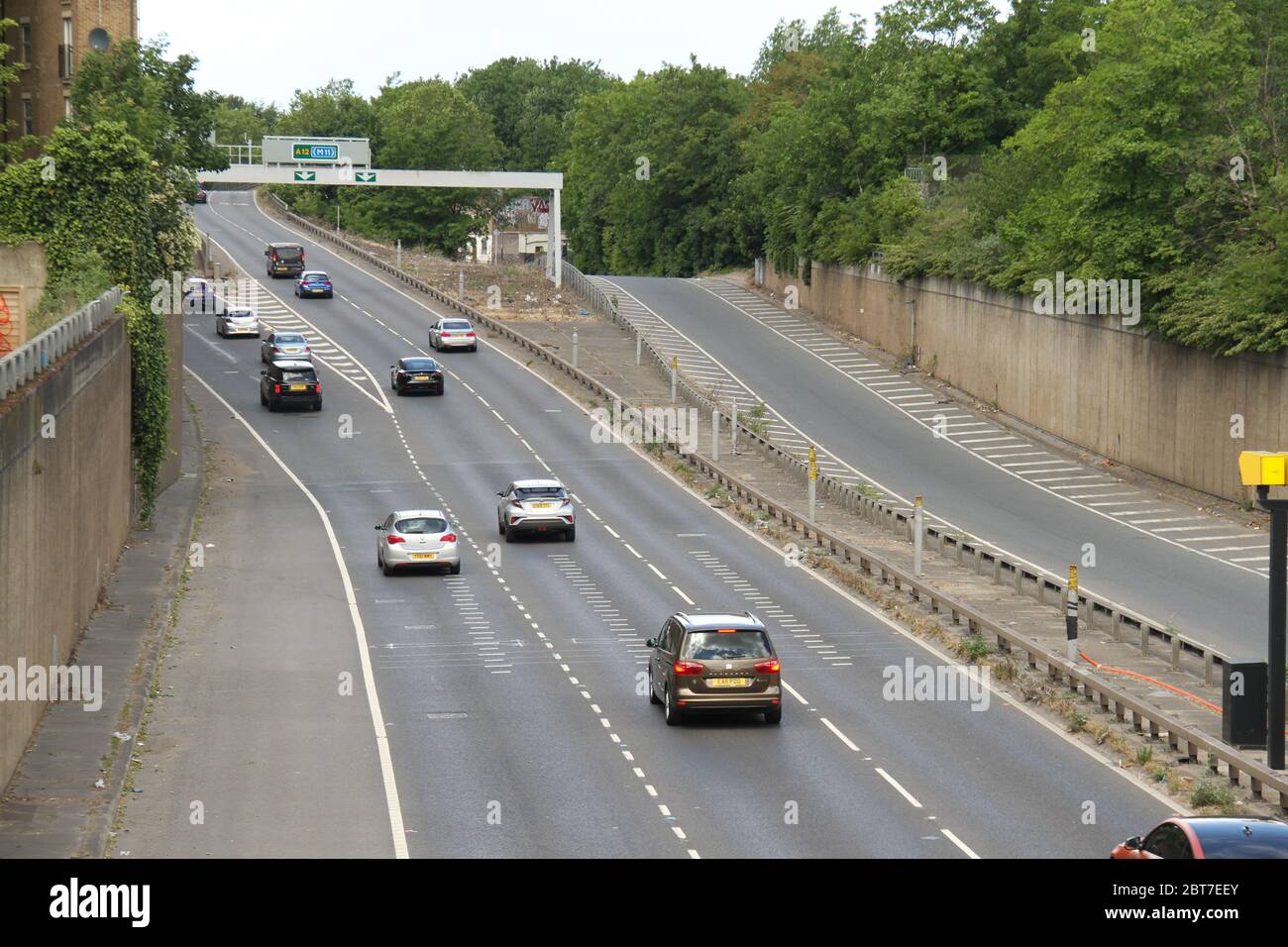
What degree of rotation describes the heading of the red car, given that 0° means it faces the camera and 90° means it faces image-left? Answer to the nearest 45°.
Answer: approximately 135°

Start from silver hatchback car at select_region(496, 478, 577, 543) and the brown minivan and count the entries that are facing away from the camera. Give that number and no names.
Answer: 2

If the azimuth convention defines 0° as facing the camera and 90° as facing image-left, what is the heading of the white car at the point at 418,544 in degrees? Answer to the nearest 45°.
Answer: approximately 180°

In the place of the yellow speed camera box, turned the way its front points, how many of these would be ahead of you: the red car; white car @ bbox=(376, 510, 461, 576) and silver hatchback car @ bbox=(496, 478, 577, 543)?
2

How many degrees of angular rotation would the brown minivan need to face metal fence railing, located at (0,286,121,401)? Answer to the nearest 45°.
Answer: approximately 90° to its left

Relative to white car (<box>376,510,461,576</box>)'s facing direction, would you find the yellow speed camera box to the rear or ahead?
to the rear

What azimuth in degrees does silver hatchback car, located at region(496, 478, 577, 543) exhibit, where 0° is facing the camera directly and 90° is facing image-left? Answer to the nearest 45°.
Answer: approximately 180°

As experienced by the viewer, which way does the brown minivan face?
facing away from the viewer
